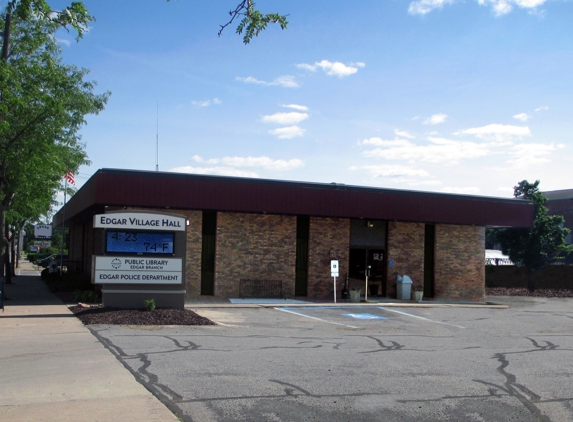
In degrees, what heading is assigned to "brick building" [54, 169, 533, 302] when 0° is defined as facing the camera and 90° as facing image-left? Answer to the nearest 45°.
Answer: approximately 0°

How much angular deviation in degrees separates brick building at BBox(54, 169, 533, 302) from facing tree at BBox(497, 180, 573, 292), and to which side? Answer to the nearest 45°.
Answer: approximately 135° to its left

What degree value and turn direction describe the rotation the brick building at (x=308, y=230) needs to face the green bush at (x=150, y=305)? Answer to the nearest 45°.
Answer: approximately 45° to its right

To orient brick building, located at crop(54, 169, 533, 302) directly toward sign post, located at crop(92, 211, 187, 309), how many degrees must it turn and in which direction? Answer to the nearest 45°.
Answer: approximately 45° to its right

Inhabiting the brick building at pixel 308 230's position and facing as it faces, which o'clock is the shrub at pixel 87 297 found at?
The shrub is roughly at 2 o'clock from the brick building.

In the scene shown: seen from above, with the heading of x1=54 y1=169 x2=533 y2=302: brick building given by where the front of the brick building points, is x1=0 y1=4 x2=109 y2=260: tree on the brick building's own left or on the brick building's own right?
on the brick building's own right
